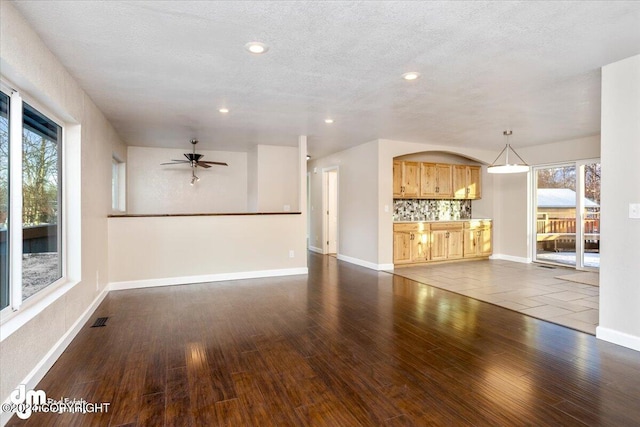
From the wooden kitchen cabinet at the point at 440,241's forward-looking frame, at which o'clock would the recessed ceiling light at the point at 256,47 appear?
The recessed ceiling light is roughly at 2 o'clock from the wooden kitchen cabinet.

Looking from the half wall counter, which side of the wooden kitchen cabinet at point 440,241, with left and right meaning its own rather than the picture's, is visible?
right

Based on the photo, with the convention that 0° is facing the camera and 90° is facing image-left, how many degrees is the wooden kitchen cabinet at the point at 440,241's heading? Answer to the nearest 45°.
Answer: approximately 315°

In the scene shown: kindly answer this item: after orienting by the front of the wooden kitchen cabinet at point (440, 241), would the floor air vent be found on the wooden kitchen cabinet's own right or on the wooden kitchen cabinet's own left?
on the wooden kitchen cabinet's own right

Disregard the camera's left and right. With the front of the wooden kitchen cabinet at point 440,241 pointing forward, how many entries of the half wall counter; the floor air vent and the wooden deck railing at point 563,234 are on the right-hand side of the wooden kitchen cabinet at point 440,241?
2

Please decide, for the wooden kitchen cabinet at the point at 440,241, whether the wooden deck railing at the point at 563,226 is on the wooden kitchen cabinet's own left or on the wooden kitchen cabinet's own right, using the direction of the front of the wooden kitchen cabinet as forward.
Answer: on the wooden kitchen cabinet's own left

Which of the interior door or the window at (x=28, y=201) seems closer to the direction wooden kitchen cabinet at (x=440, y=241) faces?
the window

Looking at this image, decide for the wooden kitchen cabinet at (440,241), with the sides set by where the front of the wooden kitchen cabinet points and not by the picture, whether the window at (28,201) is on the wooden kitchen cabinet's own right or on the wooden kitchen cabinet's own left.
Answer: on the wooden kitchen cabinet's own right

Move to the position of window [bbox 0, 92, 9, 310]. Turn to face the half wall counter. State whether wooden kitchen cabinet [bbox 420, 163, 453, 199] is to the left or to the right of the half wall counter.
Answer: right

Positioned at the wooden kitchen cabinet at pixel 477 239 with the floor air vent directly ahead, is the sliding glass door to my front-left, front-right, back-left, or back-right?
back-left
